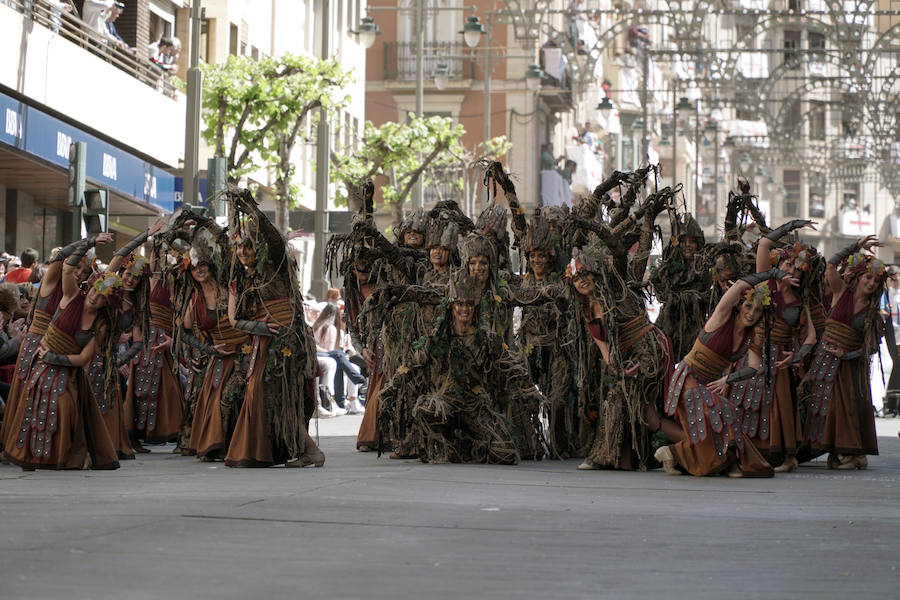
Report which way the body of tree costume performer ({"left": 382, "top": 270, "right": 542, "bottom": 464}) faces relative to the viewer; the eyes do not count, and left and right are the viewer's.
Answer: facing the viewer

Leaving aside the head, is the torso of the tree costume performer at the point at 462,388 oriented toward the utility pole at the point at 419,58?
no

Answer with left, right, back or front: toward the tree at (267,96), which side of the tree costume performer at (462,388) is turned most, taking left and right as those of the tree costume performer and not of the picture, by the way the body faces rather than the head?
back

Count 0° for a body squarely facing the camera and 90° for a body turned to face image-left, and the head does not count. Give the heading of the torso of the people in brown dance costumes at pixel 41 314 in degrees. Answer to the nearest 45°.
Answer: approximately 315°

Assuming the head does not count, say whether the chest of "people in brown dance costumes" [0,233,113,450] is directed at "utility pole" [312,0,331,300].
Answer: no

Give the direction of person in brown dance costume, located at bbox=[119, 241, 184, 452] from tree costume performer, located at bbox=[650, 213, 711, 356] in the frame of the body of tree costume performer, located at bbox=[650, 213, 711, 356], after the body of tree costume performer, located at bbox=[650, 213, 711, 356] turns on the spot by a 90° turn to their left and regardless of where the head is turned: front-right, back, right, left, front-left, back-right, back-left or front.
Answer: back

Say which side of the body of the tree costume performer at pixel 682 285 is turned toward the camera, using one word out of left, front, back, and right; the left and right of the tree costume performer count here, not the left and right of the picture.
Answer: front

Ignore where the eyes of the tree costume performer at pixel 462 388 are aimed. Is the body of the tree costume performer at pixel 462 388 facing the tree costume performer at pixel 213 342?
no

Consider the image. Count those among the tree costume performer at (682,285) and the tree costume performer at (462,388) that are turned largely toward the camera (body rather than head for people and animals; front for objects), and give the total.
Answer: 2

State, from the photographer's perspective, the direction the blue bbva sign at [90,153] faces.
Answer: facing the viewer and to the right of the viewer

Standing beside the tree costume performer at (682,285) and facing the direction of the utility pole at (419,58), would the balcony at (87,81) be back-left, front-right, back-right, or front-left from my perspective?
front-left

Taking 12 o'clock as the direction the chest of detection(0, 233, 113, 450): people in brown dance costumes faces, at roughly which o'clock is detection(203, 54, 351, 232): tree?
The tree is roughly at 8 o'clock from the people in brown dance costumes.

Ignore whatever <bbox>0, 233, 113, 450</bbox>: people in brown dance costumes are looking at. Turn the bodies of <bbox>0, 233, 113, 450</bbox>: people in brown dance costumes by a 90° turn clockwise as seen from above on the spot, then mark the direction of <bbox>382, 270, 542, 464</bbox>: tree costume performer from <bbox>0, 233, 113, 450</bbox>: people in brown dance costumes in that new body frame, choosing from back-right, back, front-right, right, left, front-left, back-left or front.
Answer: back-left
